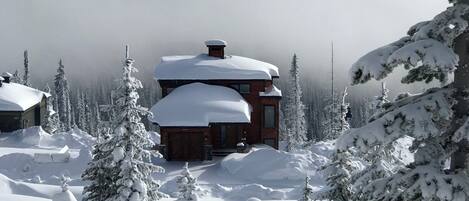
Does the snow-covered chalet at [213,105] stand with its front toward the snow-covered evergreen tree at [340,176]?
yes

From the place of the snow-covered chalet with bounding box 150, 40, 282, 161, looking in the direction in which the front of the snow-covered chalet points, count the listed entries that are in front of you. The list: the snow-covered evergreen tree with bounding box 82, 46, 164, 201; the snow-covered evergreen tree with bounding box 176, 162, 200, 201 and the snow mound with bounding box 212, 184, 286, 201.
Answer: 3

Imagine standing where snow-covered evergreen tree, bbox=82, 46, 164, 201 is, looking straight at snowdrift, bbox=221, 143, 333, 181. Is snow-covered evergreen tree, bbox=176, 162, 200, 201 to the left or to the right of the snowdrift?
right

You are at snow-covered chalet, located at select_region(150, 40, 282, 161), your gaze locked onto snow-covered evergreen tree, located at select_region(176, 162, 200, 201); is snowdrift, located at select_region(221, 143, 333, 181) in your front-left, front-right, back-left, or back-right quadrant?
front-left

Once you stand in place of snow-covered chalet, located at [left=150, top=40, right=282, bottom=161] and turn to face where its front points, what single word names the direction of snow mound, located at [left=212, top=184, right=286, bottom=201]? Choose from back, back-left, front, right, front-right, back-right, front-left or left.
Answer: front

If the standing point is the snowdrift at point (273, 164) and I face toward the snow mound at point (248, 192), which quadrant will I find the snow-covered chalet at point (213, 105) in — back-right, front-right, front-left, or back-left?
back-right

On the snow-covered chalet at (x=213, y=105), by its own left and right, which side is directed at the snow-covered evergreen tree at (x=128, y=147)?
front

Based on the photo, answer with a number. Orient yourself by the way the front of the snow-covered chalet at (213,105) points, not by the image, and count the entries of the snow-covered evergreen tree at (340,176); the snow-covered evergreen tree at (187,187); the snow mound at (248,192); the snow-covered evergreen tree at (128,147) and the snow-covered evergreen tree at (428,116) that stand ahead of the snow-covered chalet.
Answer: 5

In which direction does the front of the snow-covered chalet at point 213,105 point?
toward the camera

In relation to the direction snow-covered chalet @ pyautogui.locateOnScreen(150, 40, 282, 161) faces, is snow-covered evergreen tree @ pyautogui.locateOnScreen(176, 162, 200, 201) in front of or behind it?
in front

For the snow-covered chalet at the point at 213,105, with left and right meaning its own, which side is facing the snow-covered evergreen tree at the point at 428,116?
front

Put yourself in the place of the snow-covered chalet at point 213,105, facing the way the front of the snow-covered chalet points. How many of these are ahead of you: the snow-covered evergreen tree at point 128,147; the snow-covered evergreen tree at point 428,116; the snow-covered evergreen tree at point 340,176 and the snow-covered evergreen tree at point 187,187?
4
